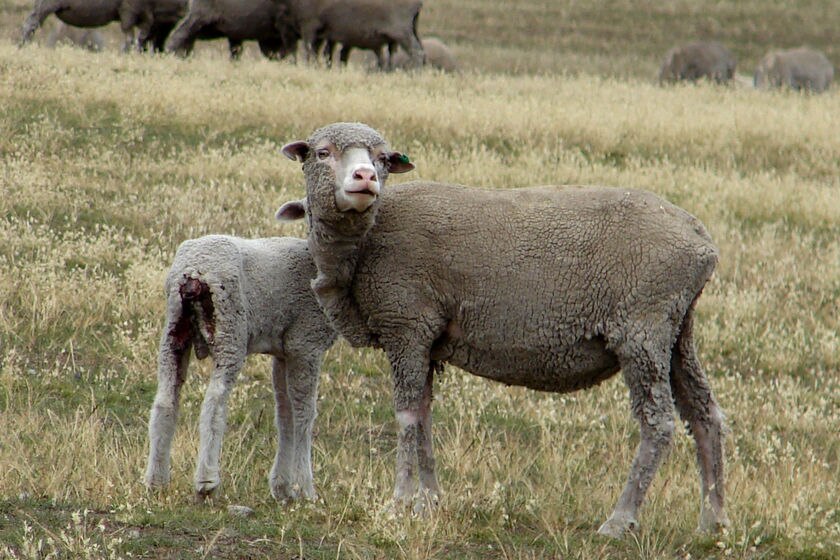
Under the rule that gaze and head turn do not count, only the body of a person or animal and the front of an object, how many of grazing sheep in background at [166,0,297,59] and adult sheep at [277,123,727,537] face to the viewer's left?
2

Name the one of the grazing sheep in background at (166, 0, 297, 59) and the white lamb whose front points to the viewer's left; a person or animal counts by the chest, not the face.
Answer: the grazing sheep in background

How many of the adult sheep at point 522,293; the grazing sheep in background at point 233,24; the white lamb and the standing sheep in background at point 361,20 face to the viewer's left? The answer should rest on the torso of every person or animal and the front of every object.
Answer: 3

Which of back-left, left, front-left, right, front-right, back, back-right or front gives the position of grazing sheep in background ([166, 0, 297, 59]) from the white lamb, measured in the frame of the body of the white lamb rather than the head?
front-left

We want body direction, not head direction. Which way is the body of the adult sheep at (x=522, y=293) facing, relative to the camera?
to the viewer's left

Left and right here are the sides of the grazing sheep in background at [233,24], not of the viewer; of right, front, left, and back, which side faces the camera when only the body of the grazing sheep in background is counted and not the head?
left

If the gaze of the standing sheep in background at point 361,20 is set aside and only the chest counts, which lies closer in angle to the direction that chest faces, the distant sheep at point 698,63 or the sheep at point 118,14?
the sheep at point 118,14

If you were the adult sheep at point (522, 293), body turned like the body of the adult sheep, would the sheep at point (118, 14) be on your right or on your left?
on your right

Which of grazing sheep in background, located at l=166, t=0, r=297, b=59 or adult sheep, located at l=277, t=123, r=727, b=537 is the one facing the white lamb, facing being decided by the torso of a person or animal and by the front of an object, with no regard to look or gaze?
the adult sheep

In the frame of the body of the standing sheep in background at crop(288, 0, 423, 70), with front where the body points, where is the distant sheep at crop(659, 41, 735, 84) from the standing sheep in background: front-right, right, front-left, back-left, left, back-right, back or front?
back-right

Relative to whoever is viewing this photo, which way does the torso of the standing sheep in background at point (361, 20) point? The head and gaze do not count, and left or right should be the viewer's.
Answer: facing to the left of the viewer

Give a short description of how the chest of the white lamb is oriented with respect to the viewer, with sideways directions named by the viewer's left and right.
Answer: facing away from the viewer and to the right of the viewer
